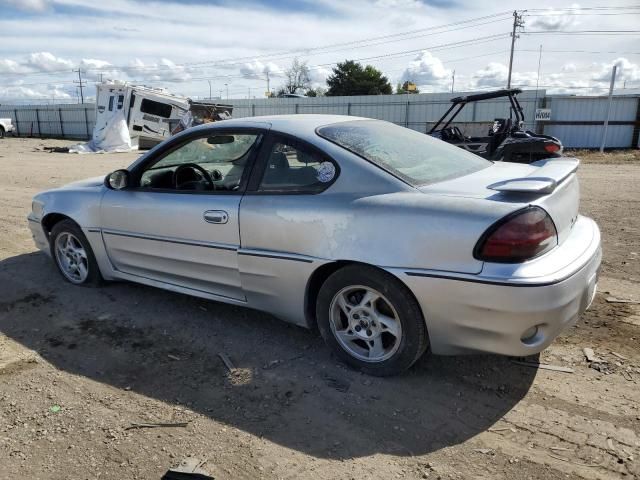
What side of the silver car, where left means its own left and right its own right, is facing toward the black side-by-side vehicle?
right

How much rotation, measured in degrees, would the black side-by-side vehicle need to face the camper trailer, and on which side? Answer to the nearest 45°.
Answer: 0° — it already faces it

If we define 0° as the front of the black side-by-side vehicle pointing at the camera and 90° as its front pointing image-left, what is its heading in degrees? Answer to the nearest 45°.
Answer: approximately 135°

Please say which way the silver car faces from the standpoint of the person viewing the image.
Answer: facing away from the viewer and to the left of the viewer

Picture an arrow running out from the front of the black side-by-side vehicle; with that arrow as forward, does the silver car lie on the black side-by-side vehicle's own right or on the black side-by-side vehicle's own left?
on the black side-by-side vehicle's own left

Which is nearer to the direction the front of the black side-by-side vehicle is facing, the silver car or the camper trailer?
the camper trailer

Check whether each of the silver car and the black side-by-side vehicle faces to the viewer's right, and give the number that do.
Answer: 0

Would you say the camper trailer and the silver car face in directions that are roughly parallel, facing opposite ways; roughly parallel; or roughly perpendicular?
roughly perpendicular
